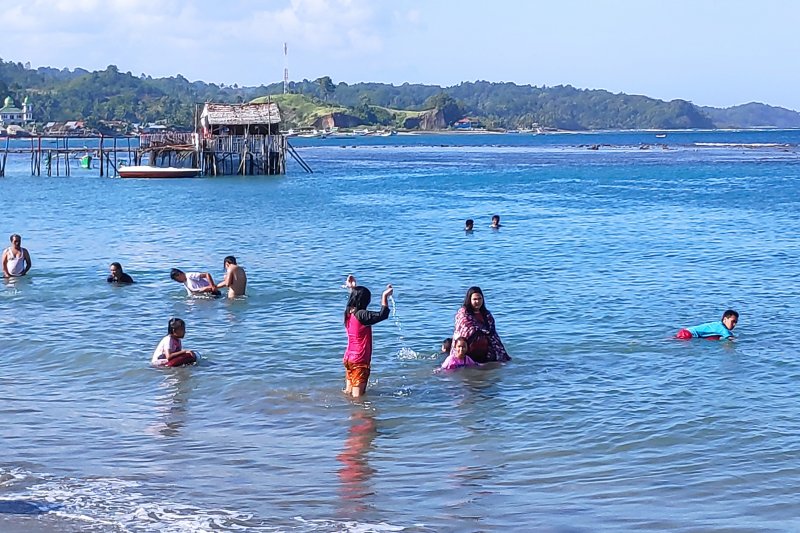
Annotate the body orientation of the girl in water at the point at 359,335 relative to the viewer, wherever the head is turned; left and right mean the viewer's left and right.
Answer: facing away from the viewer and to the right of the viewer

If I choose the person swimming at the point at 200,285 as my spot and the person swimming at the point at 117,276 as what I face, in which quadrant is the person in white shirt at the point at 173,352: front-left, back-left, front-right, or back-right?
back-left

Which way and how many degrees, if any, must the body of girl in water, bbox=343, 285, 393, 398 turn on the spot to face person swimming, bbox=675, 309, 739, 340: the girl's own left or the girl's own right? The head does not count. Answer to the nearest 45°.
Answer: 0° — they already face them

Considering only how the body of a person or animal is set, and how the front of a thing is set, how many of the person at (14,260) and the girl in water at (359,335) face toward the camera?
1

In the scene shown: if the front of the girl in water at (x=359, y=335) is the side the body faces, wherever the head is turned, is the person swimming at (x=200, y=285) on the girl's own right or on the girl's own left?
on the girl's own left

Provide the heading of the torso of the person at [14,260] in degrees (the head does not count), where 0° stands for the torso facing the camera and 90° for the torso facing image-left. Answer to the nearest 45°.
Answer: approximately 0°
